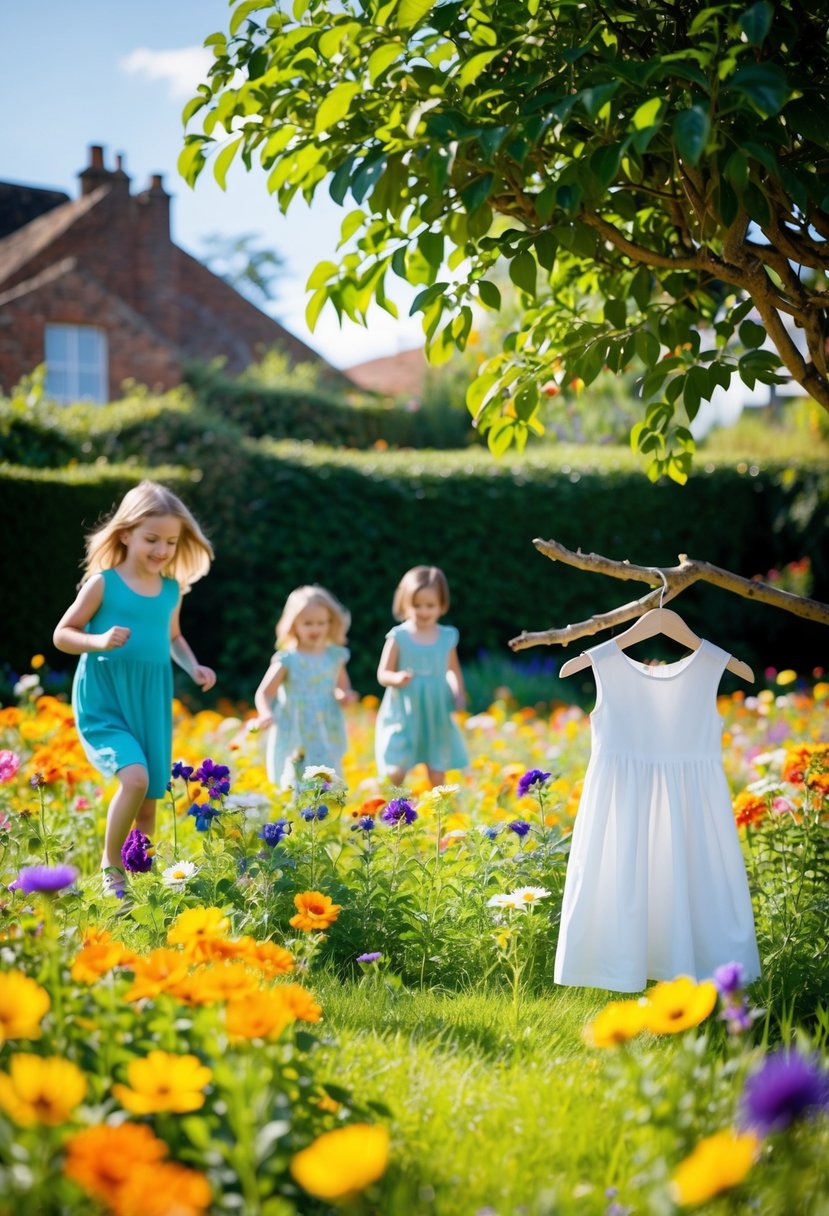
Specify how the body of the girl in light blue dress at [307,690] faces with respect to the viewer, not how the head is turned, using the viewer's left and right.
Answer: facing the viewer

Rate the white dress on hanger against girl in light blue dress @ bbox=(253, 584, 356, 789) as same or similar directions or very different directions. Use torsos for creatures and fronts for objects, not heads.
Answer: same or similar directions

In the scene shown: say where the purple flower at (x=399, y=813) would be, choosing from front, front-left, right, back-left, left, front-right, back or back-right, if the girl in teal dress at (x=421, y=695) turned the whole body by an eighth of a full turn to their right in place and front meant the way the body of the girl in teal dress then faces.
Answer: front-left

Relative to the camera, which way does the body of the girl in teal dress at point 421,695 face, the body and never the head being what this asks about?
toward the camera

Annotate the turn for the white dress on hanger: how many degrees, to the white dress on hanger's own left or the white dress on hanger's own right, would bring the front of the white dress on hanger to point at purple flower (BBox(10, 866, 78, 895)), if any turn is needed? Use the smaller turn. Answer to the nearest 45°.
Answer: approximately 45° to the white dress on hanger's own right

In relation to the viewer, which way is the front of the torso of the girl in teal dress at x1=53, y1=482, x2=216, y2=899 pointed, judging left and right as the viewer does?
facing the viewer and to the right of the viewer

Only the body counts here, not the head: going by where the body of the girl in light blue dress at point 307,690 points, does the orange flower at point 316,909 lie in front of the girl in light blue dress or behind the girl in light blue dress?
in front

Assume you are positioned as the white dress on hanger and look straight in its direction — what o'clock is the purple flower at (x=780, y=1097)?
The purple flower is roughly at 12 o'clock from the white dress on hanger.

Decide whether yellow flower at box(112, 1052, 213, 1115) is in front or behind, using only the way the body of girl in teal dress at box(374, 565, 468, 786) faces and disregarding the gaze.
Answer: in front

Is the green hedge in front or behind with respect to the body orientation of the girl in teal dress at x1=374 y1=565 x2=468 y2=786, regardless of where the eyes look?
behind

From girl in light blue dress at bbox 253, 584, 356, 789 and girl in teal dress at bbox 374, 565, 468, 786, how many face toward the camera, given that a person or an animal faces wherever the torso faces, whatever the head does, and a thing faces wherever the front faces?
2

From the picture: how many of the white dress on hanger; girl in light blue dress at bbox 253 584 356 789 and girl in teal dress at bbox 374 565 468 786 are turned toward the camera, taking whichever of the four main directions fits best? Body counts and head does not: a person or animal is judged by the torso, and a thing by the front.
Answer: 3

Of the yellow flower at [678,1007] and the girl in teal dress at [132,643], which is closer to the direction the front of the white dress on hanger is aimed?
the yellow flower

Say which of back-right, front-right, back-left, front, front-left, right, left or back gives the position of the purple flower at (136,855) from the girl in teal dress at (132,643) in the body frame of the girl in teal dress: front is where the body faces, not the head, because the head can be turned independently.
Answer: front-right

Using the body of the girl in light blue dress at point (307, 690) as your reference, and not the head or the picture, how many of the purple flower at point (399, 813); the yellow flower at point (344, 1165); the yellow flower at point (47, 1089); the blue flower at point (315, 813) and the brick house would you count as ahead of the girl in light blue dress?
4

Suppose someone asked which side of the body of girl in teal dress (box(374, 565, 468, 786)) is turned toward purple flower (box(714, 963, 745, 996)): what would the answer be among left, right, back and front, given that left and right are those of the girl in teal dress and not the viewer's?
front
